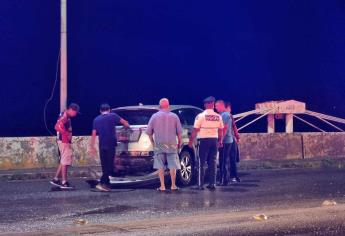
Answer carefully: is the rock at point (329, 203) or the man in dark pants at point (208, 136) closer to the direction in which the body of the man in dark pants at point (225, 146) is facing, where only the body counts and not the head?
the man in dark pants

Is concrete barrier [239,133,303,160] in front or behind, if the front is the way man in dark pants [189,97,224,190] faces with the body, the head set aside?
in front

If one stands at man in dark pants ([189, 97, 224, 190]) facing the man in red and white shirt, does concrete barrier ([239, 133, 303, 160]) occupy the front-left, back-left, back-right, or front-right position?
back-right

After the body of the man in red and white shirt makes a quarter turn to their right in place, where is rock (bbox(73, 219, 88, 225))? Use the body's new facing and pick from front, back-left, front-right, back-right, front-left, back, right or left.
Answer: front

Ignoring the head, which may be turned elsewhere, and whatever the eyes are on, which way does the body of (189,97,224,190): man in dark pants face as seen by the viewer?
away from the camera

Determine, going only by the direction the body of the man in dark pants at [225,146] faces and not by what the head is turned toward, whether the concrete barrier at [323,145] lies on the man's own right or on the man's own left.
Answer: on the man's own right

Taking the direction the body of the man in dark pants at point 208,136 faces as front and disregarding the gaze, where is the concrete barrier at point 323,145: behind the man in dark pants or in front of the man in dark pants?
in front

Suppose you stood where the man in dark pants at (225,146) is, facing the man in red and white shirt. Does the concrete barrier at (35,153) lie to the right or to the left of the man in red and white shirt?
right

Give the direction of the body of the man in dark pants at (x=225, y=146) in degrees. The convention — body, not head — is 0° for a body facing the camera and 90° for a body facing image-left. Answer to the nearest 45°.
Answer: approximately 90°

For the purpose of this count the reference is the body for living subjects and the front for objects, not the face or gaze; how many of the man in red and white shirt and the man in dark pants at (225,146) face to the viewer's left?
1

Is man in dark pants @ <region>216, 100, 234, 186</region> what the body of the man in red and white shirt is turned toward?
yes

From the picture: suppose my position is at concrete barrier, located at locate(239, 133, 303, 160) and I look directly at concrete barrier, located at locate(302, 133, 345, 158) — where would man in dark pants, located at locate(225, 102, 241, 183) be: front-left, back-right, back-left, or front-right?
back-right
